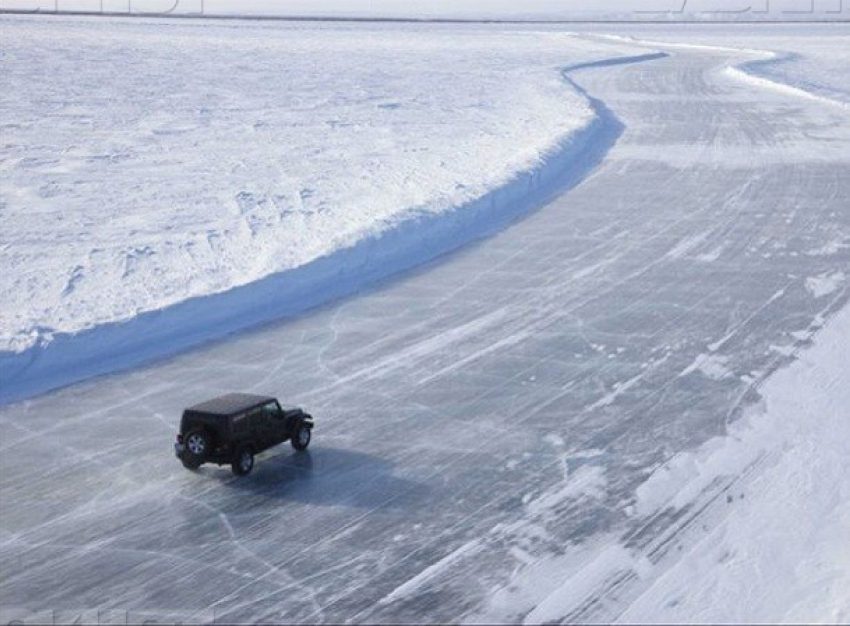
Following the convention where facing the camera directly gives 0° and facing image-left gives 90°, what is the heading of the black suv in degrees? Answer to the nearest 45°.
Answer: approximately 225°
